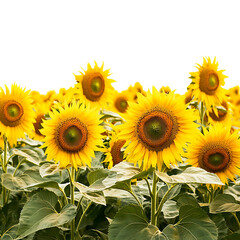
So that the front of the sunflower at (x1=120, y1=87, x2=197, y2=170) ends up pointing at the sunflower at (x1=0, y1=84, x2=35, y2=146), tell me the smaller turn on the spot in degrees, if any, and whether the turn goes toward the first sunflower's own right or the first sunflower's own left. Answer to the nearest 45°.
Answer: approximately 135° to the first sunflower's own right

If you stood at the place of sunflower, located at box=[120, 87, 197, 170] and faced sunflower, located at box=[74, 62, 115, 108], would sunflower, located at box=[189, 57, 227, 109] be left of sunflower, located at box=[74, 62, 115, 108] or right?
right

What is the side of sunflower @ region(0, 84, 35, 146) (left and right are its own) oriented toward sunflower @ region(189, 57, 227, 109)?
left

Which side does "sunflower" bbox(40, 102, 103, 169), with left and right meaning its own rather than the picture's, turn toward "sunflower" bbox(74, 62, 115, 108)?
back

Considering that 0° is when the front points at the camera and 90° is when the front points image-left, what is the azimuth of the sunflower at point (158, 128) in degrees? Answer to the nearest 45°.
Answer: approximately 0°

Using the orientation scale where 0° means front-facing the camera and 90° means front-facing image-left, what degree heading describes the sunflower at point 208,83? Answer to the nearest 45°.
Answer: approximately 315°

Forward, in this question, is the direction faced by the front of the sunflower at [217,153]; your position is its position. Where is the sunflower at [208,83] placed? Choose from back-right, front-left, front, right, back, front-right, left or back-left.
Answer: back
